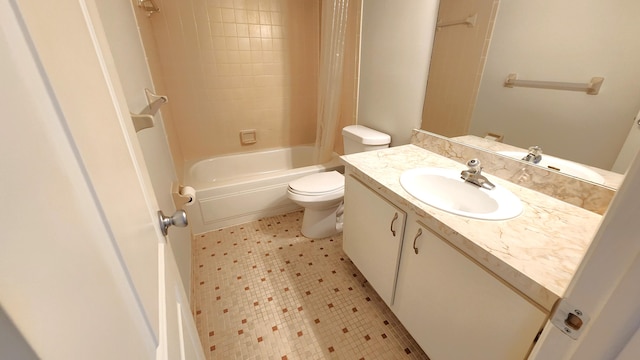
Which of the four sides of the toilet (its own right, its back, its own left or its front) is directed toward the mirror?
left

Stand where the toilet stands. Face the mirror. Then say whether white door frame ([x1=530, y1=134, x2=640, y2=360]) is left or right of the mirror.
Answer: right

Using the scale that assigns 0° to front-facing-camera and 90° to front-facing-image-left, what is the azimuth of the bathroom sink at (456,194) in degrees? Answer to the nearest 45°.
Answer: approximately 45°

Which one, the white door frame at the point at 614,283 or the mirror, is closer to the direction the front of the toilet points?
the white door frame

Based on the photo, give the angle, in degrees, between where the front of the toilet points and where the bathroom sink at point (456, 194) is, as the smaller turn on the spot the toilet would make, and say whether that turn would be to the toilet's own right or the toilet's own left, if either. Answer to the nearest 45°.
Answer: approximately 90° to the toilet's own left

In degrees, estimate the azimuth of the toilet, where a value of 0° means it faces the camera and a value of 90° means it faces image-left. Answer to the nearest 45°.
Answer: approximately 45°

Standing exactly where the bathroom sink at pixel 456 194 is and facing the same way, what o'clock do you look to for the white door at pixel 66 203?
The white door is roughly at 11 o'clock from the bathroom sink.

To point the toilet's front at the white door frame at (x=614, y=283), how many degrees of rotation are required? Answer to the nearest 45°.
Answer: approximately 45° to its left

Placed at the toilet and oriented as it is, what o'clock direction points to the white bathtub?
The white bathtub is roughly at 2 o'clock from the toilet.

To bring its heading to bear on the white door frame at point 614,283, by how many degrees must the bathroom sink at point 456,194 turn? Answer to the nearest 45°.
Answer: approximately 45° to its left
